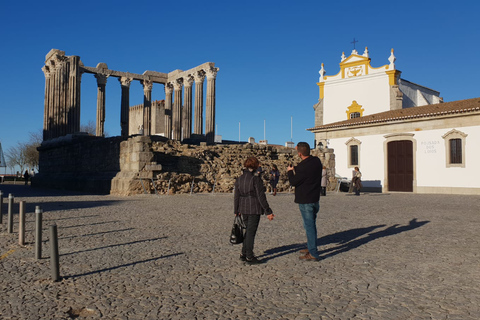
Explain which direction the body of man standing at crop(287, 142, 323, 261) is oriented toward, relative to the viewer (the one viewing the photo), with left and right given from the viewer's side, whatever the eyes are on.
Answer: facing away from the viewer and to the left of the viewer

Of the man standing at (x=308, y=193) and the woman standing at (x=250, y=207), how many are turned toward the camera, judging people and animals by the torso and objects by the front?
0

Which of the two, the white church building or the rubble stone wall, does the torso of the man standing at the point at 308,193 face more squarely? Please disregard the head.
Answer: the rubble stone wall

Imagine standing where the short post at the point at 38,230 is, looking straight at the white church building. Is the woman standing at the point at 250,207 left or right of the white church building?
right

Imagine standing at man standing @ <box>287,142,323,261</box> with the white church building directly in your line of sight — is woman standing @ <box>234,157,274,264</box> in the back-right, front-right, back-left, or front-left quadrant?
back-left

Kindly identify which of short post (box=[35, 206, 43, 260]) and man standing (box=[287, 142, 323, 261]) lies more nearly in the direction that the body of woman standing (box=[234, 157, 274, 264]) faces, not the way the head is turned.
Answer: the man standing

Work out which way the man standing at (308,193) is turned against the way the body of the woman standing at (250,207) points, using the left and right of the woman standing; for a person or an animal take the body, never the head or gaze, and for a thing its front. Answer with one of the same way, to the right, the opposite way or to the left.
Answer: to the left

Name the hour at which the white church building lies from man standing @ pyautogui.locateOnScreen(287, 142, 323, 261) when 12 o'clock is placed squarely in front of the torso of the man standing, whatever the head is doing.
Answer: The white church building is roughly at 2 o'clock from the man standing.

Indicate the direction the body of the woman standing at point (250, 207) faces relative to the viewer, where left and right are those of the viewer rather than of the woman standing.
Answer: facing away from the viewer and to the right of the viewer

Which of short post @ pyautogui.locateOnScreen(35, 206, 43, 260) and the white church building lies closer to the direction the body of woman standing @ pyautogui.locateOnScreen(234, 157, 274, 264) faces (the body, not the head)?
the white church building

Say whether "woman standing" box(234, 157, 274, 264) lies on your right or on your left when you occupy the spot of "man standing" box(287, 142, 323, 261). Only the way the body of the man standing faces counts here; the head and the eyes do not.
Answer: on your left

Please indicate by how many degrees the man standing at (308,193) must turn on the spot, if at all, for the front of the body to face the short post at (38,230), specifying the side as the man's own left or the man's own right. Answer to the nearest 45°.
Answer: approximately 45° to the man's own left
